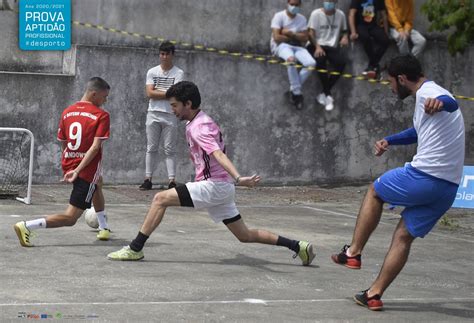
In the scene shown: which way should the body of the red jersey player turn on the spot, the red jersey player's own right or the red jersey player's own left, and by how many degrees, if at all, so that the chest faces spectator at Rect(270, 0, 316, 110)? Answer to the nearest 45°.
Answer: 0° — they already face them

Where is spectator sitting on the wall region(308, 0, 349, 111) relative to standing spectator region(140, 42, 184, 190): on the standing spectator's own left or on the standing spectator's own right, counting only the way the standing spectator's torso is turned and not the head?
on the standing spectator's own left

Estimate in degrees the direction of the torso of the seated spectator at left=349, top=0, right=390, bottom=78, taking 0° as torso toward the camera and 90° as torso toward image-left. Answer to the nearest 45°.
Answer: approximately 0°

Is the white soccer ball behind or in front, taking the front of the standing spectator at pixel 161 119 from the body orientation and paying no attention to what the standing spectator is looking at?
in front

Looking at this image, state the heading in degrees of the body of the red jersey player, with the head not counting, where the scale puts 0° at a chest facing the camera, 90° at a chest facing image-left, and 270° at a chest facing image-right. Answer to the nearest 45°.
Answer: approximately 225°

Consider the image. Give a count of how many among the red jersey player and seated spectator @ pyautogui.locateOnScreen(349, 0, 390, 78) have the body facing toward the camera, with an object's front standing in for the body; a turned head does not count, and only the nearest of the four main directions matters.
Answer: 1

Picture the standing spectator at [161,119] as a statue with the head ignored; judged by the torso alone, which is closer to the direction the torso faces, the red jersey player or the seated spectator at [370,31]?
the red jersey player
